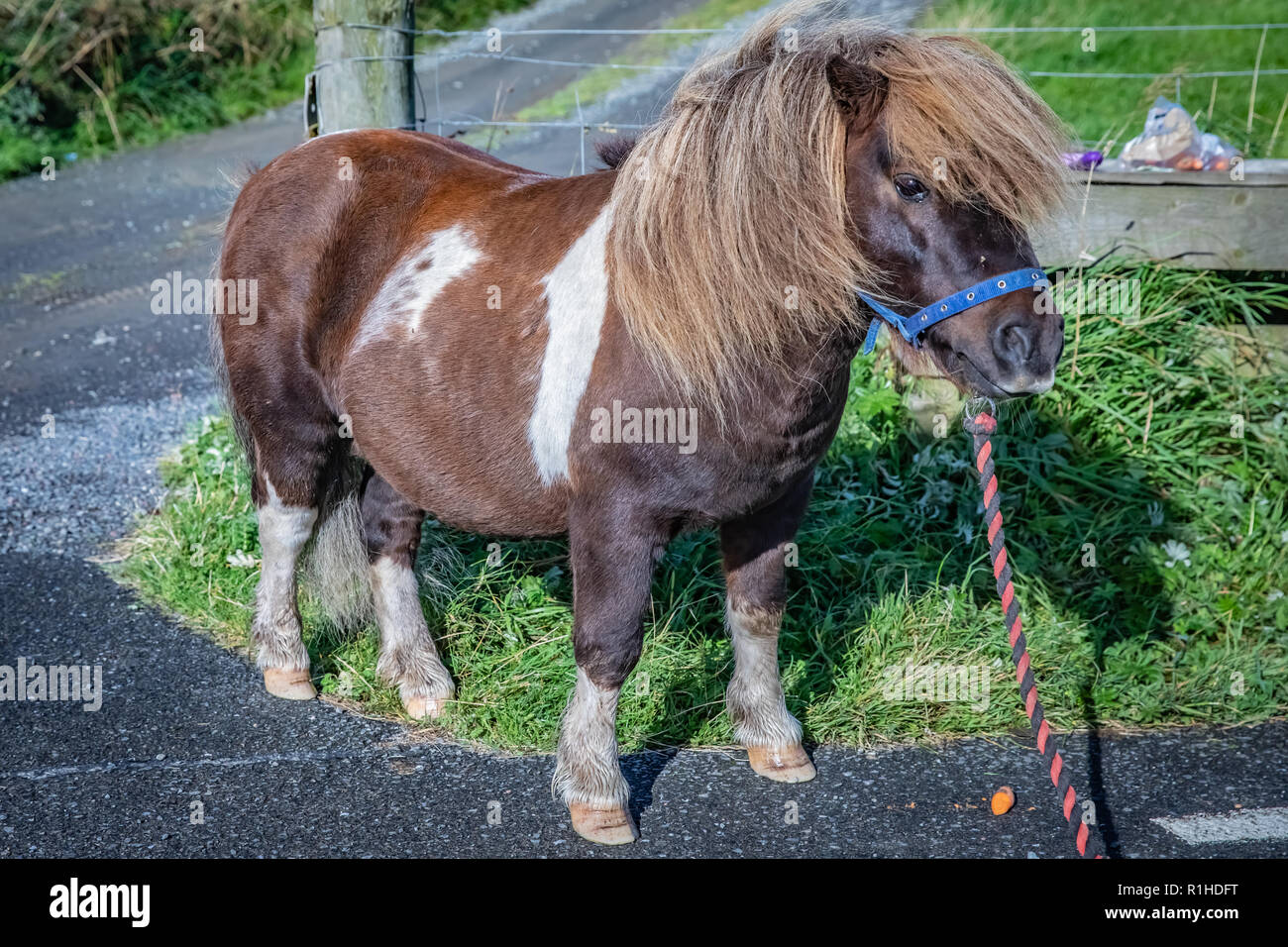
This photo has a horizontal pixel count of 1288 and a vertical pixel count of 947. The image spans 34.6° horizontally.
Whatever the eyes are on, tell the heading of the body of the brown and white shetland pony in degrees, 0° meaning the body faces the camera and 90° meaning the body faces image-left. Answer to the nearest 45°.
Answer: approximately 315°

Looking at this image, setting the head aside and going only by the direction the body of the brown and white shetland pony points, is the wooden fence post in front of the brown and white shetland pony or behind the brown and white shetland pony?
behind
